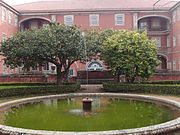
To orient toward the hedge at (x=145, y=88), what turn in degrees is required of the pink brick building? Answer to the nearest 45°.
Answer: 0° — it already faces it

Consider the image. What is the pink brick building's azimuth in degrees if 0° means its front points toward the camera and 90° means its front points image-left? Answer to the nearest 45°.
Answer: approximately 0°

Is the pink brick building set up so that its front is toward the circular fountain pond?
yes

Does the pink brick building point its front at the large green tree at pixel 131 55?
yes
